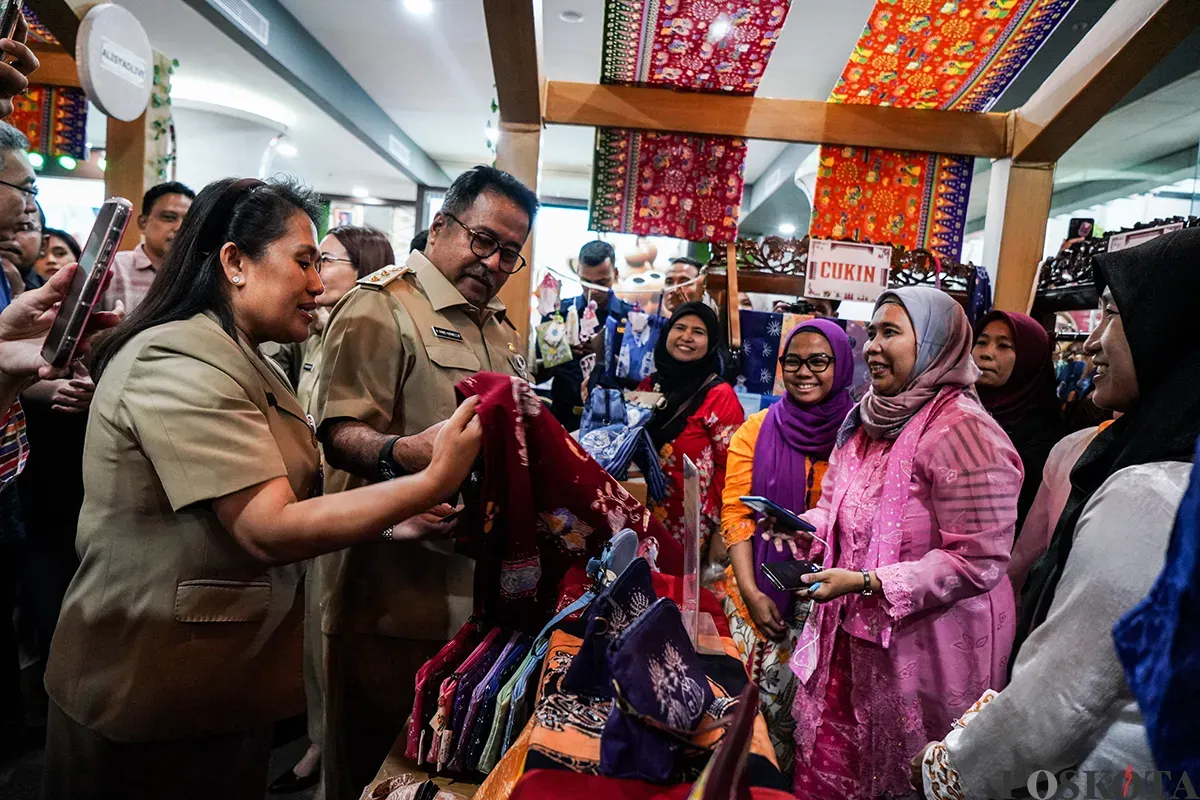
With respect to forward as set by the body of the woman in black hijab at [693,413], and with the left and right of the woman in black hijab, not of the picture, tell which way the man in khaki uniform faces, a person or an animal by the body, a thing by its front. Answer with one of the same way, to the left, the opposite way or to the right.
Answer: to the left

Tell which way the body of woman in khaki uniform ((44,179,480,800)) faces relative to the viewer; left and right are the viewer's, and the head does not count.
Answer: facing to the right of the viewer

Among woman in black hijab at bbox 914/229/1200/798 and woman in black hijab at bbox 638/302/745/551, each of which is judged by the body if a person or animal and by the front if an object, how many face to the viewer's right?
0

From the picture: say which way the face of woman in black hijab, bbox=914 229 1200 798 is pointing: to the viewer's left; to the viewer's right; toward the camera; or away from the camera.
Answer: to the viewer's left

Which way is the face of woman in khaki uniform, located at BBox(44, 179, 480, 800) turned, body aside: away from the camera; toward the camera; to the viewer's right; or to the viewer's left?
to the viewer's right

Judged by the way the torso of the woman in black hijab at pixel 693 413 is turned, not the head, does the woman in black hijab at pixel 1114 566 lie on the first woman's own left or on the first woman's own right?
on the first woman's own left

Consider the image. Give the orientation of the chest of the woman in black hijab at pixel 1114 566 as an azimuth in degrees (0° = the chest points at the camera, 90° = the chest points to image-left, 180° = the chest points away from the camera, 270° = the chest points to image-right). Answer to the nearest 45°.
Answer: approximately 90°

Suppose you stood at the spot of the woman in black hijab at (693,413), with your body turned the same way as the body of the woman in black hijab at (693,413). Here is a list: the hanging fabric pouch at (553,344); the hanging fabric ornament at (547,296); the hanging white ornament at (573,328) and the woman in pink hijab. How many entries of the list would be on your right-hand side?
3

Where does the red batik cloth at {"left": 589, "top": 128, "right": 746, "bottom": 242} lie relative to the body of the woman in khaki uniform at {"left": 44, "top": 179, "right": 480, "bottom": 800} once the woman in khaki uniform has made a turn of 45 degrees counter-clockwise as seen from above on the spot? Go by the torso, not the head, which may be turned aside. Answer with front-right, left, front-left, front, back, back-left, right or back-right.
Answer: front

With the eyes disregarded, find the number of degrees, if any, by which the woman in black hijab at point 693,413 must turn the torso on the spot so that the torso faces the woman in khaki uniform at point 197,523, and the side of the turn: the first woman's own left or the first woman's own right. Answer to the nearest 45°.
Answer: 0° — they already face them

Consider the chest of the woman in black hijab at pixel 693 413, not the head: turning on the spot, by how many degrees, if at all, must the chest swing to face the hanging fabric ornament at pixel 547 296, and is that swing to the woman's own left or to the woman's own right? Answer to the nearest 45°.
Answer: approximately 90° to the woman's own right

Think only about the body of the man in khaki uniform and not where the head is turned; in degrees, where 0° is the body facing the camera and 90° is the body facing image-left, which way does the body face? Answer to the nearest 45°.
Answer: approximately 315°
